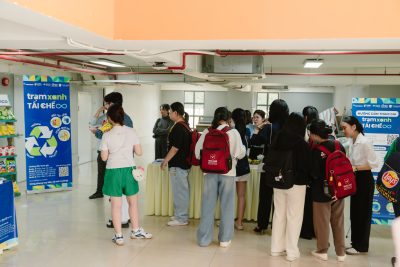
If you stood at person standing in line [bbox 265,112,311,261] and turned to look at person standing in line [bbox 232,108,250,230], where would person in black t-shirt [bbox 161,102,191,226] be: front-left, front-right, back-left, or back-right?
front-left

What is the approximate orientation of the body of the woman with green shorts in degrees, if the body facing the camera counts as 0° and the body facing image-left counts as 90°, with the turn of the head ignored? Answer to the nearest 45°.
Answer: approximately 180°

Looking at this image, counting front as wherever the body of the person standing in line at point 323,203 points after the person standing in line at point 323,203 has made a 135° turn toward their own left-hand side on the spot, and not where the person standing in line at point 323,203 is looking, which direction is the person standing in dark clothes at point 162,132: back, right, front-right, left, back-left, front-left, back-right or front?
back-right

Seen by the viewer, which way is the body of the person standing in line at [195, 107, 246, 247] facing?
away from the camera

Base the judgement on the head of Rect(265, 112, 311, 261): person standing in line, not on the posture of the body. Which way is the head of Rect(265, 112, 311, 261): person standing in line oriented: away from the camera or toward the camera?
away from the camera

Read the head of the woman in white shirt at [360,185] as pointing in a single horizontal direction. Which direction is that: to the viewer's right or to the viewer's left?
to the viewer's left

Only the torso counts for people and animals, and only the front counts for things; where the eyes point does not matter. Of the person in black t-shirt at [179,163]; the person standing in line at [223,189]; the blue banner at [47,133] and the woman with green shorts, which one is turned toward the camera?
the blue banner

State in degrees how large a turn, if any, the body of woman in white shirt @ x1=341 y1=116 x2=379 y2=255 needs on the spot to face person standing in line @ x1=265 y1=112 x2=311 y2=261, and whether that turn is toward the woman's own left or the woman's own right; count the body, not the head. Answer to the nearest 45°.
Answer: approximately 45° to the woman's own left

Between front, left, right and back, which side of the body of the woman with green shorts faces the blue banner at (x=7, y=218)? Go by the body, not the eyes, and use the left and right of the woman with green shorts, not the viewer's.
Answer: left

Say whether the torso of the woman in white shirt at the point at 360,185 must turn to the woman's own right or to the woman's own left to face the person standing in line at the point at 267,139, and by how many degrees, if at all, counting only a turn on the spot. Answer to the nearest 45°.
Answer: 0° — they already face them

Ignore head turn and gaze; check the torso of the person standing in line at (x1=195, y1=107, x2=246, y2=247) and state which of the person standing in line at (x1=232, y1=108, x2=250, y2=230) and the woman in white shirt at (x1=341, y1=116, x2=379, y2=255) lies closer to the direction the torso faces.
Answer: the person standing in line

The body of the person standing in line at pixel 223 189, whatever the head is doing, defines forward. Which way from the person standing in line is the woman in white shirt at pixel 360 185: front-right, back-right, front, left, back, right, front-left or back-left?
right

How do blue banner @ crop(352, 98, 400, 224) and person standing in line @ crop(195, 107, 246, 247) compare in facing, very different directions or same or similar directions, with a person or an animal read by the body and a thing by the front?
very different directions

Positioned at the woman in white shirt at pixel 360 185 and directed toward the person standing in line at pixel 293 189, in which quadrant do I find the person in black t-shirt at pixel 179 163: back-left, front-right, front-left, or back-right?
front-right

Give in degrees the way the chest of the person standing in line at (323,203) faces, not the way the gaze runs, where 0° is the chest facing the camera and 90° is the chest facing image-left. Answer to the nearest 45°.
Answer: approximately 135°

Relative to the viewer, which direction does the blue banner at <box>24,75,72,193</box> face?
toward the camera

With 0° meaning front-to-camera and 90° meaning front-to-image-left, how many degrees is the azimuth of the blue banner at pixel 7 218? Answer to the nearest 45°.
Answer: approximately 315°
